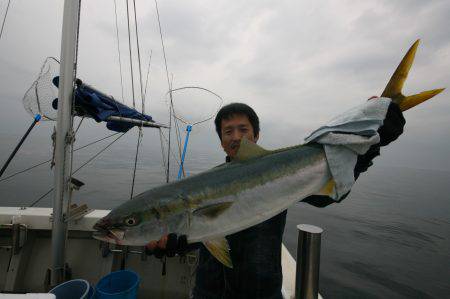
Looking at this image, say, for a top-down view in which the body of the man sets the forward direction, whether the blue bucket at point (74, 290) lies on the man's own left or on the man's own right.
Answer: on the man's own right

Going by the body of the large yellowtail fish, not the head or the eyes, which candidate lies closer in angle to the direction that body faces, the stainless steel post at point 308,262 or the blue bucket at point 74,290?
the blue bucket

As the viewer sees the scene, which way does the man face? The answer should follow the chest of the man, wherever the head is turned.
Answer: toward the camera

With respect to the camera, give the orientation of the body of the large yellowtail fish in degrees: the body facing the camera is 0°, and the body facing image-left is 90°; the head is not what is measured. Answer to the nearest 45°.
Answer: approximately 90°

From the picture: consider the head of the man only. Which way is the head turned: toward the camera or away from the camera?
toward the camera

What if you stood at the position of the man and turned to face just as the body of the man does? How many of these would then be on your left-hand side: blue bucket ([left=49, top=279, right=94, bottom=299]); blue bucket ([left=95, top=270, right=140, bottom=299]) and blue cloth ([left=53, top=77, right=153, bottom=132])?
0
